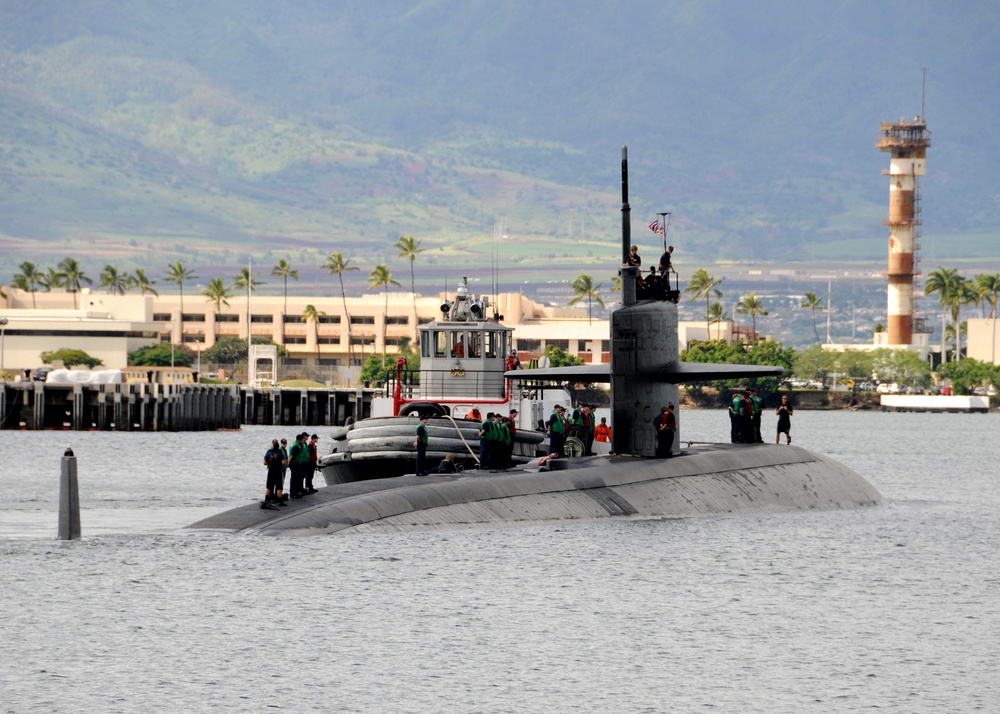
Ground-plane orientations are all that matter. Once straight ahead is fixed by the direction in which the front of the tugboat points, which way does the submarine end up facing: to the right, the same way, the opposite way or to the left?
the opposite way

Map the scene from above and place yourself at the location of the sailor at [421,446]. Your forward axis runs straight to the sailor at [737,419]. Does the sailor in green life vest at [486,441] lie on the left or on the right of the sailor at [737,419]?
right

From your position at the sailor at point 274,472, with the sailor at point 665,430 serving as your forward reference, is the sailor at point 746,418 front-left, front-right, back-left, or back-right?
front-left

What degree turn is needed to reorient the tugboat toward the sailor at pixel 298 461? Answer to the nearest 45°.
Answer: approximately 45° to its left

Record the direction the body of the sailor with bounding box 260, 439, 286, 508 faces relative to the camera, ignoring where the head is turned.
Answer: away from the camera

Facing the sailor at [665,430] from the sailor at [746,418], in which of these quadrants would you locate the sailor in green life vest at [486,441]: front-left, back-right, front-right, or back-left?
front-right

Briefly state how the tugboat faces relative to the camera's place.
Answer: facing the viewer and to the left of the viewer

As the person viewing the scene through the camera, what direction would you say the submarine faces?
facing away from the viewer and to the right of the viewer
